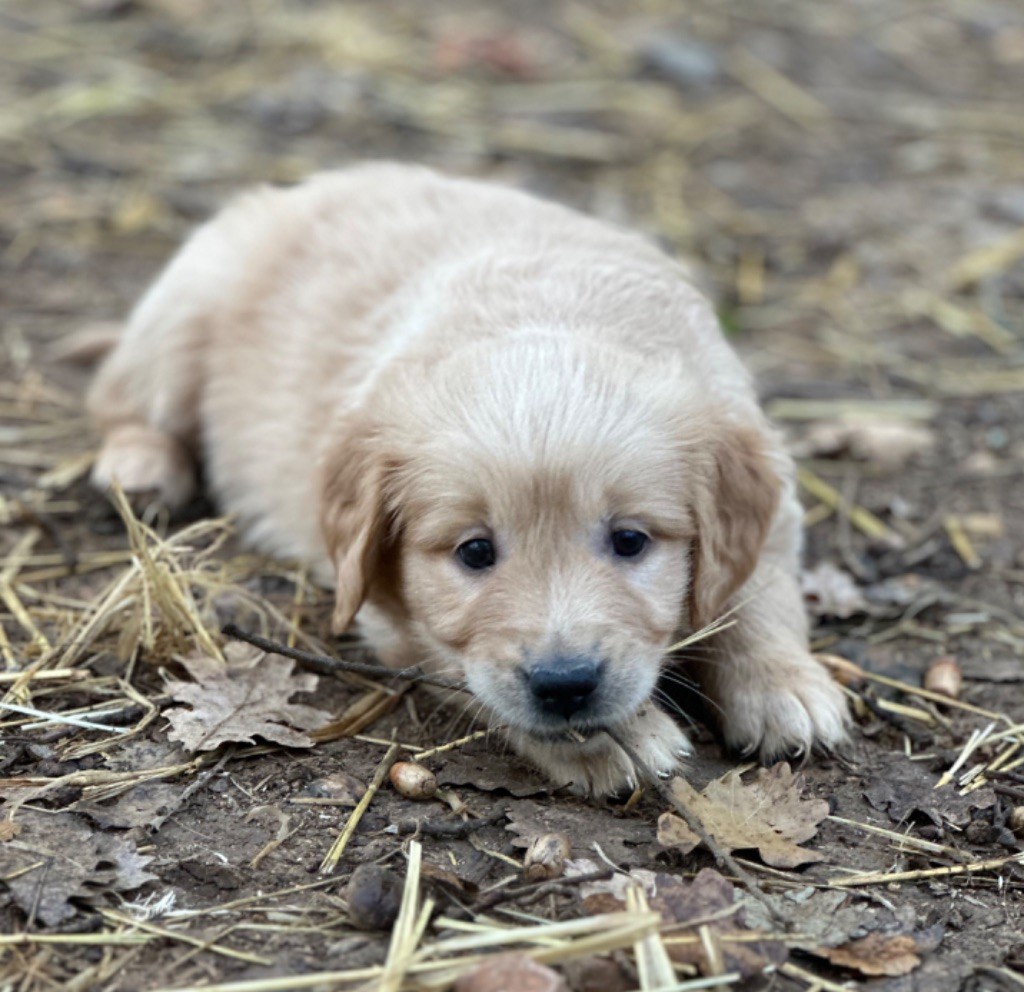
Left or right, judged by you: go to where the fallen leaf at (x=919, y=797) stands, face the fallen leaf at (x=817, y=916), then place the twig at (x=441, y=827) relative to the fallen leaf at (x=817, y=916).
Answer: right

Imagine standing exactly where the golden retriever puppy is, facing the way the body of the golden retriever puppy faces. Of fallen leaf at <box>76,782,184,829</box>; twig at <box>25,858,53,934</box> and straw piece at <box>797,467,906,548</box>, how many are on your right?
2

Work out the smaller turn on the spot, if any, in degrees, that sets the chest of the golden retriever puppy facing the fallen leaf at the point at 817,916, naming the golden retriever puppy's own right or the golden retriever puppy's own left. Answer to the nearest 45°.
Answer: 0° — it already faces it

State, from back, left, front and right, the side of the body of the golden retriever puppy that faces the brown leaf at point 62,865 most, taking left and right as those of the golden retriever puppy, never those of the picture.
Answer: right

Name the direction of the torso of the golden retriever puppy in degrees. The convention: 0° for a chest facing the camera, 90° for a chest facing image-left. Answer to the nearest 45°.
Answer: approximately 315°

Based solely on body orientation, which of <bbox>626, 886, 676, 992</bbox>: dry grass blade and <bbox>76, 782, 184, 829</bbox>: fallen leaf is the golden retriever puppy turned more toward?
the dry grass blade

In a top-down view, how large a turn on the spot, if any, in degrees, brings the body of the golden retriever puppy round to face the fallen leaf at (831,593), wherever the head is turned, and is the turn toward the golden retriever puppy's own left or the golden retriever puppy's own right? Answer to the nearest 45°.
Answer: approximately 90° to the golden retriever puppy's own left

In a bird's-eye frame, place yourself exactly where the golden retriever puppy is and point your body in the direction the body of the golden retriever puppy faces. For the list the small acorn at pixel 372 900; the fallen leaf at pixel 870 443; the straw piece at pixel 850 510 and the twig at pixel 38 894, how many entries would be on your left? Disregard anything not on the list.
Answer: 2
